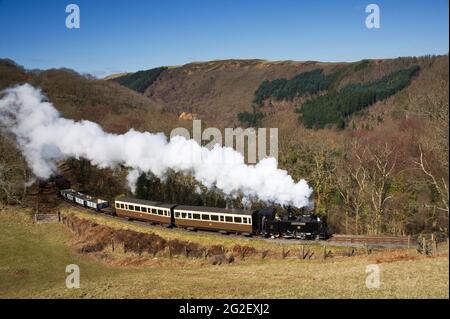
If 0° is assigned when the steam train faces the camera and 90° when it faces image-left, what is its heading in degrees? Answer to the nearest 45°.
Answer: approximately 270°
